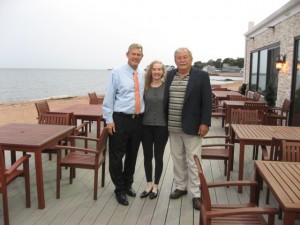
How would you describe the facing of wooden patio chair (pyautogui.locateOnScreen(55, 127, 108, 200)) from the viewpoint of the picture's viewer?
facing to the left of the viewer

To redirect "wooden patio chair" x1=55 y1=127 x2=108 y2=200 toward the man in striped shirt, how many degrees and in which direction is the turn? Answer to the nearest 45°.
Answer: approximately 135° to its left

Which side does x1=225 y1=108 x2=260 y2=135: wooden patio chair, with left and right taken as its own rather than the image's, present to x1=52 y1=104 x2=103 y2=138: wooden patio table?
right

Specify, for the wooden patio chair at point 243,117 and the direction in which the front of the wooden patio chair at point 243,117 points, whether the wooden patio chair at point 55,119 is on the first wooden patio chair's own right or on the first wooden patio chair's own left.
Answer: on the first wooden patio chair's own right

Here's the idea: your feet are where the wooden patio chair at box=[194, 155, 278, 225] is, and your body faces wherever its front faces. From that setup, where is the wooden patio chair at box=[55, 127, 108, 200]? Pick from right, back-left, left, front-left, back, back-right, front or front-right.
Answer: back-left

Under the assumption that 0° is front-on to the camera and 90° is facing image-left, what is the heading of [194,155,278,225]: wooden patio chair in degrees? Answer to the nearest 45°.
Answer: approximately 270°

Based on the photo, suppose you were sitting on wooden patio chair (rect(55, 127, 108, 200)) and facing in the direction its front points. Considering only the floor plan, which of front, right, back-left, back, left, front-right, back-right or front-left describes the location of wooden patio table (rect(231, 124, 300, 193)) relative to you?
back

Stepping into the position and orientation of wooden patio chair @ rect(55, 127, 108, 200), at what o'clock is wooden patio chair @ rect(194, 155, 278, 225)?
wooden patio chair @ rect(194, 155, 278, 225) is roughly at 8 o'clock from wooden patio chair @ rect(55, 127, 108, 200).

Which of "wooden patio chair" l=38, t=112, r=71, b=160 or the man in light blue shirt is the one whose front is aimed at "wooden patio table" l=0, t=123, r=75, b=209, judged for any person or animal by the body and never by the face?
the wooden patio chair

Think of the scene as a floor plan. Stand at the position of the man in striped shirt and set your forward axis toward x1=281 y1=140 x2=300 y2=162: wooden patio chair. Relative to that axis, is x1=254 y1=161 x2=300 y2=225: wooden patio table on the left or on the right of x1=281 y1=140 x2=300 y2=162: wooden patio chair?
right

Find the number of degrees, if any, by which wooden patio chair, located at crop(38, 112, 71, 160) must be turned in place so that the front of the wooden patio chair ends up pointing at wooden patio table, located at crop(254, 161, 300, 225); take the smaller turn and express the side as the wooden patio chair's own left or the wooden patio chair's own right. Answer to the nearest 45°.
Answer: approximately 45° to the wooden patio chair's own left

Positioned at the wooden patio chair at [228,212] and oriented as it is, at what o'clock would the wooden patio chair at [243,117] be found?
the wooden patio chair at [243,117] is roughly at 9 o'clock from the wooden patio chair at [228,212].

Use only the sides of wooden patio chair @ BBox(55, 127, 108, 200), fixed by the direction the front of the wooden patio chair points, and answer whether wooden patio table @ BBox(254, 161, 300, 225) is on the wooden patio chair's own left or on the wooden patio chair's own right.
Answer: on the wooden patio chair's own left

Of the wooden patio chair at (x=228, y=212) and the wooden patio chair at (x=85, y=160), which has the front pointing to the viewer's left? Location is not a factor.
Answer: the wooden patio chair at (x=85, y=160)

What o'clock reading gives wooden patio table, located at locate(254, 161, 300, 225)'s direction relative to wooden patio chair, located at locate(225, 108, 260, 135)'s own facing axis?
The wooden patio table is roughly at 12 o'clock from the wooden patio chair.

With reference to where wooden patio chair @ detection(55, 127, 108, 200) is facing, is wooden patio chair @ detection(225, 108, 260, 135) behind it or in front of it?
behind
